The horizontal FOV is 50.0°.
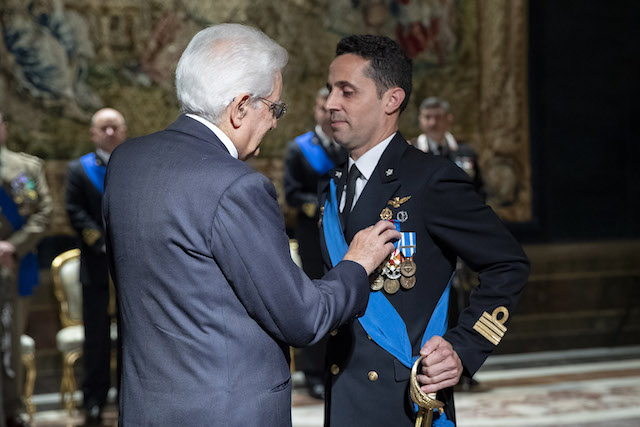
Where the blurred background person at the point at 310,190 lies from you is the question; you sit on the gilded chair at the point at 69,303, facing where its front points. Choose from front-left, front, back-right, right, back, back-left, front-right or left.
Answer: front-left

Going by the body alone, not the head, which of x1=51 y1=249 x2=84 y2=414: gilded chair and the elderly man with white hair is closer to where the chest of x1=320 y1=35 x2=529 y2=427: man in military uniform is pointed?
the elderly man with white hair

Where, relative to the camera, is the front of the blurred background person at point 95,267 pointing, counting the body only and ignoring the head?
toward the camera

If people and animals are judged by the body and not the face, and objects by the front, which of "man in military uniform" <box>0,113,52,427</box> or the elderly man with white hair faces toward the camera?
the man in military uniform

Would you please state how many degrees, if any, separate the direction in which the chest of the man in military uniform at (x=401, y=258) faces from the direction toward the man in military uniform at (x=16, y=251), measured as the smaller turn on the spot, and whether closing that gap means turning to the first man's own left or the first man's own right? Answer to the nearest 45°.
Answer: approximately 90° to the first man's own right

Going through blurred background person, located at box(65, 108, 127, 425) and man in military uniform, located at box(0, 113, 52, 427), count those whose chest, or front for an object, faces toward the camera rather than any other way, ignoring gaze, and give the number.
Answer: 2

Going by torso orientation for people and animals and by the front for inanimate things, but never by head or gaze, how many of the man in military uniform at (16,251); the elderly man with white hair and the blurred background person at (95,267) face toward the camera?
2

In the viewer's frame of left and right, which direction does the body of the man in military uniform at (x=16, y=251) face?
facing the viewer

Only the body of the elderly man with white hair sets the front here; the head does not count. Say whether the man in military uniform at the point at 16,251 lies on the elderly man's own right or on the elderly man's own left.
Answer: on the elderly man's own left
